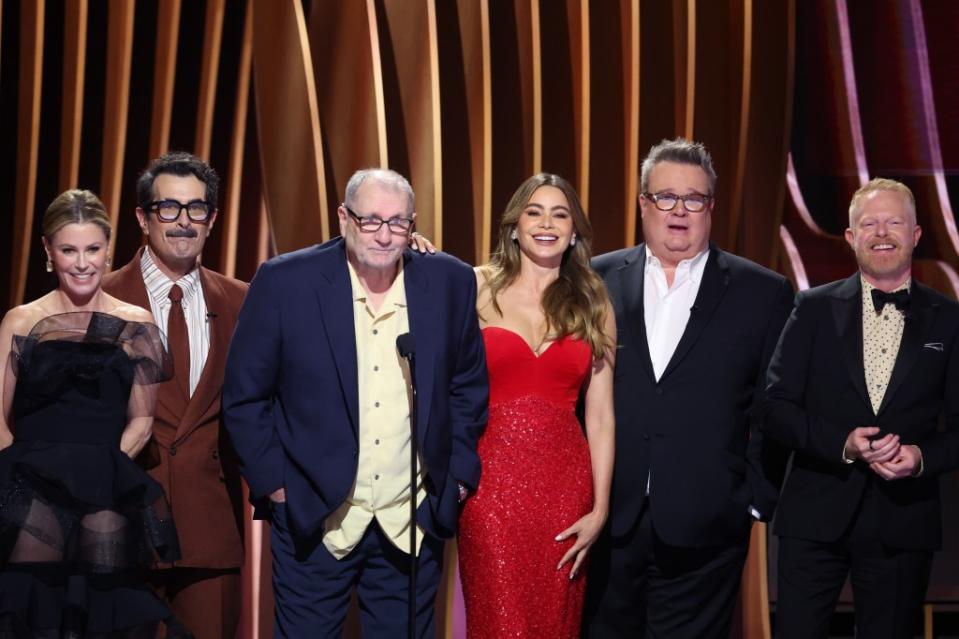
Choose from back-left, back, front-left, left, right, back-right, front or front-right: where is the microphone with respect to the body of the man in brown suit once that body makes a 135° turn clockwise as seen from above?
back

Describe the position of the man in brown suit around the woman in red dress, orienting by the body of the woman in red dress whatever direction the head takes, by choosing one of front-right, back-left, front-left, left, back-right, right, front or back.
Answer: right

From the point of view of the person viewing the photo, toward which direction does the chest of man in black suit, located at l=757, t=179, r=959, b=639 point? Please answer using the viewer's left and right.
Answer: facing the viewer

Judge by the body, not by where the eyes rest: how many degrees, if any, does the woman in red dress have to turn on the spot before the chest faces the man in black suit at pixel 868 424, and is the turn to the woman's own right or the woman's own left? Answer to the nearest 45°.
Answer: approximately 90° to the woman's own left

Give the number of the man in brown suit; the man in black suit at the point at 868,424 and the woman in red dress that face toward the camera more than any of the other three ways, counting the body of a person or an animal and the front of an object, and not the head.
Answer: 3

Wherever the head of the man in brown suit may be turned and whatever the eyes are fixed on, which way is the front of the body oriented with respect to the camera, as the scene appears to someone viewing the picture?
toward the camera

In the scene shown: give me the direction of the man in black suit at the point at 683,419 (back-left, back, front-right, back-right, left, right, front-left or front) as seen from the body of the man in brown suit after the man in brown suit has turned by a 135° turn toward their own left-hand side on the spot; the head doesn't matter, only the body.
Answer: front-right

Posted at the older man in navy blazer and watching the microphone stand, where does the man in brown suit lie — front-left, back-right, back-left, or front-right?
back-right

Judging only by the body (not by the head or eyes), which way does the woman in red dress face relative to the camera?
toward the camera

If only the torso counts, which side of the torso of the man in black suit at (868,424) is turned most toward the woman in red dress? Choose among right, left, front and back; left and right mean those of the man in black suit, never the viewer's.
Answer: right

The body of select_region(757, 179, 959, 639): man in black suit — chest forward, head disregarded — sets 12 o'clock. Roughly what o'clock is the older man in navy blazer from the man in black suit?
The older man in navy blazer is roughly at 2 o'clock from the man in black suit.

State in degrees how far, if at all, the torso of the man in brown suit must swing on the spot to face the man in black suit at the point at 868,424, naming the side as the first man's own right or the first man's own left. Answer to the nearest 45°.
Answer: approximately 90° to the first man's own left

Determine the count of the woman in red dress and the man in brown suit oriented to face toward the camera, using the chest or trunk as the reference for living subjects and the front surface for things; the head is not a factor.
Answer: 2
